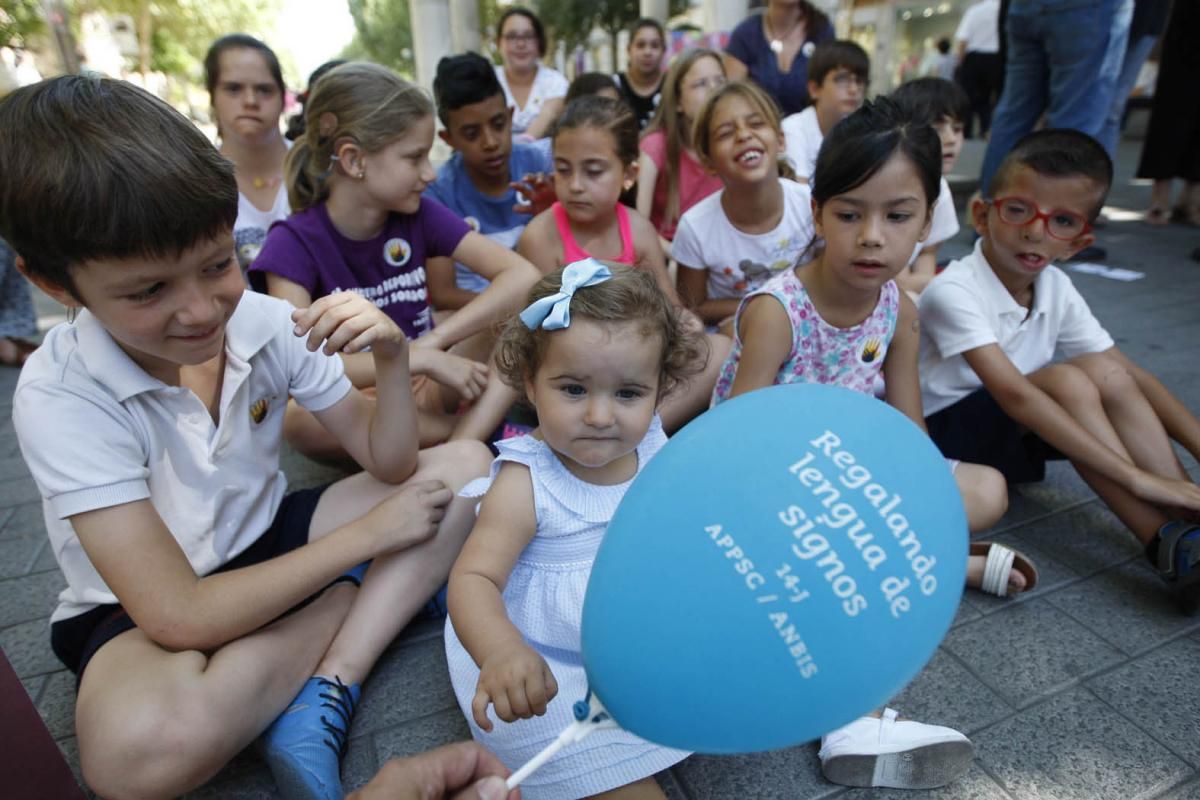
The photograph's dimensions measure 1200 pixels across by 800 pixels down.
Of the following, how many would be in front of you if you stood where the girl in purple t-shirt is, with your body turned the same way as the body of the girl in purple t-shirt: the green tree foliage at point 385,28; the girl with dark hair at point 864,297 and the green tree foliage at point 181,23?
1

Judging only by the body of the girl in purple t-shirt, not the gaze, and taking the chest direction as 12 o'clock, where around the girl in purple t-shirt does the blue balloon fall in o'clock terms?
The blue balloon is roughly at 1 o'clock from the girl in purple t-shirt.

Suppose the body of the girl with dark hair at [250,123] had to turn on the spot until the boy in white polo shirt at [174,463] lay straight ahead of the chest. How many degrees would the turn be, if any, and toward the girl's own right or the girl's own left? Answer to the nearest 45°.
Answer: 0° — they already face them

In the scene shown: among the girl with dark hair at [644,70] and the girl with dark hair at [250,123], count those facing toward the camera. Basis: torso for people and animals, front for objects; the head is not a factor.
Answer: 2

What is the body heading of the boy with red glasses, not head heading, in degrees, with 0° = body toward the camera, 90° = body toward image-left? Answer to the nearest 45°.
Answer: approximately 315°

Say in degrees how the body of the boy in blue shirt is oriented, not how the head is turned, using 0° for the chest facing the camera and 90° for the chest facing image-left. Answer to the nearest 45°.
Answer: approximately 315°

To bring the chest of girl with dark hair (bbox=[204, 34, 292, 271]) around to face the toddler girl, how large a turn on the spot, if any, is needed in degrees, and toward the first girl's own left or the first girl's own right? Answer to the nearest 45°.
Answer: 0° — they already face them

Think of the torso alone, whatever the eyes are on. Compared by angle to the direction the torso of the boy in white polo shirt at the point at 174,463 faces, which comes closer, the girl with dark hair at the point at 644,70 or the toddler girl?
the toddler girl

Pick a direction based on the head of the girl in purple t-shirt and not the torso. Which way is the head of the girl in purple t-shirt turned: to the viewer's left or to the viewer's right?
to the viewer's right
